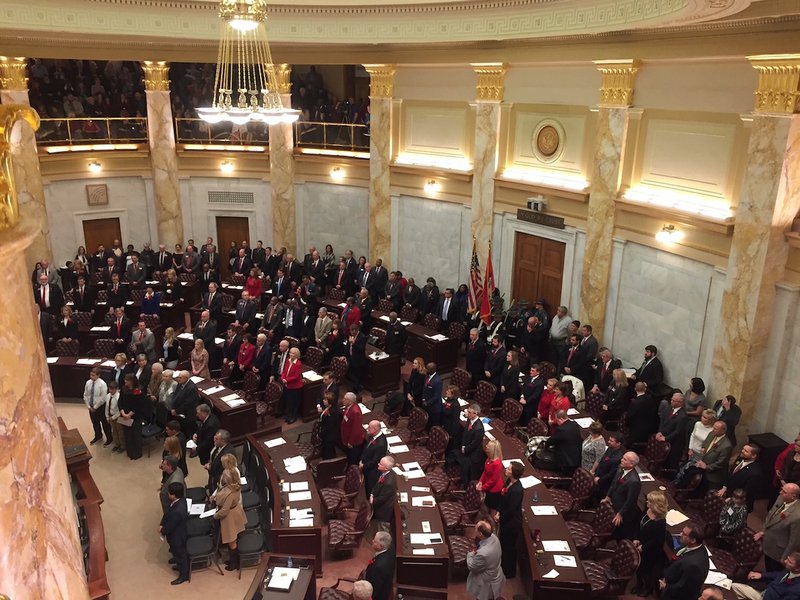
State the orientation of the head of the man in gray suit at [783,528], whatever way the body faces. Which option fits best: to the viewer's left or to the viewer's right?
to the viewer's left

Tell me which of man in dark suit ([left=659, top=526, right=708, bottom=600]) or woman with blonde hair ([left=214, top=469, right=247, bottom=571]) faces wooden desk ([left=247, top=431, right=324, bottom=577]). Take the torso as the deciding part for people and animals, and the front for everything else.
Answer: the man in dark suit

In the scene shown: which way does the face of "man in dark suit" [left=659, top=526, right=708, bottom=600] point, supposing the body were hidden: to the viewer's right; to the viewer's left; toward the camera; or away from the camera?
to the viewer's left

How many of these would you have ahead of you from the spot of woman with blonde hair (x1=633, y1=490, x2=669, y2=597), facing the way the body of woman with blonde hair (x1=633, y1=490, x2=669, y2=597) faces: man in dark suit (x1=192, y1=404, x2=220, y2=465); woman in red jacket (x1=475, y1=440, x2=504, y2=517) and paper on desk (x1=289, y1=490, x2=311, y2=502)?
3

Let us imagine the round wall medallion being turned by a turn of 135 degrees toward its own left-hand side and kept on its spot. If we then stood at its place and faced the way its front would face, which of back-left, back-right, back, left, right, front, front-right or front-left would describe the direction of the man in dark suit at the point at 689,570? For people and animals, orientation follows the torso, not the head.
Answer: right

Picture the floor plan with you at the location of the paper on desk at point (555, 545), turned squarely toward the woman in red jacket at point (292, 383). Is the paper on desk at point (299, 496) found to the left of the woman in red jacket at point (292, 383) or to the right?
left
